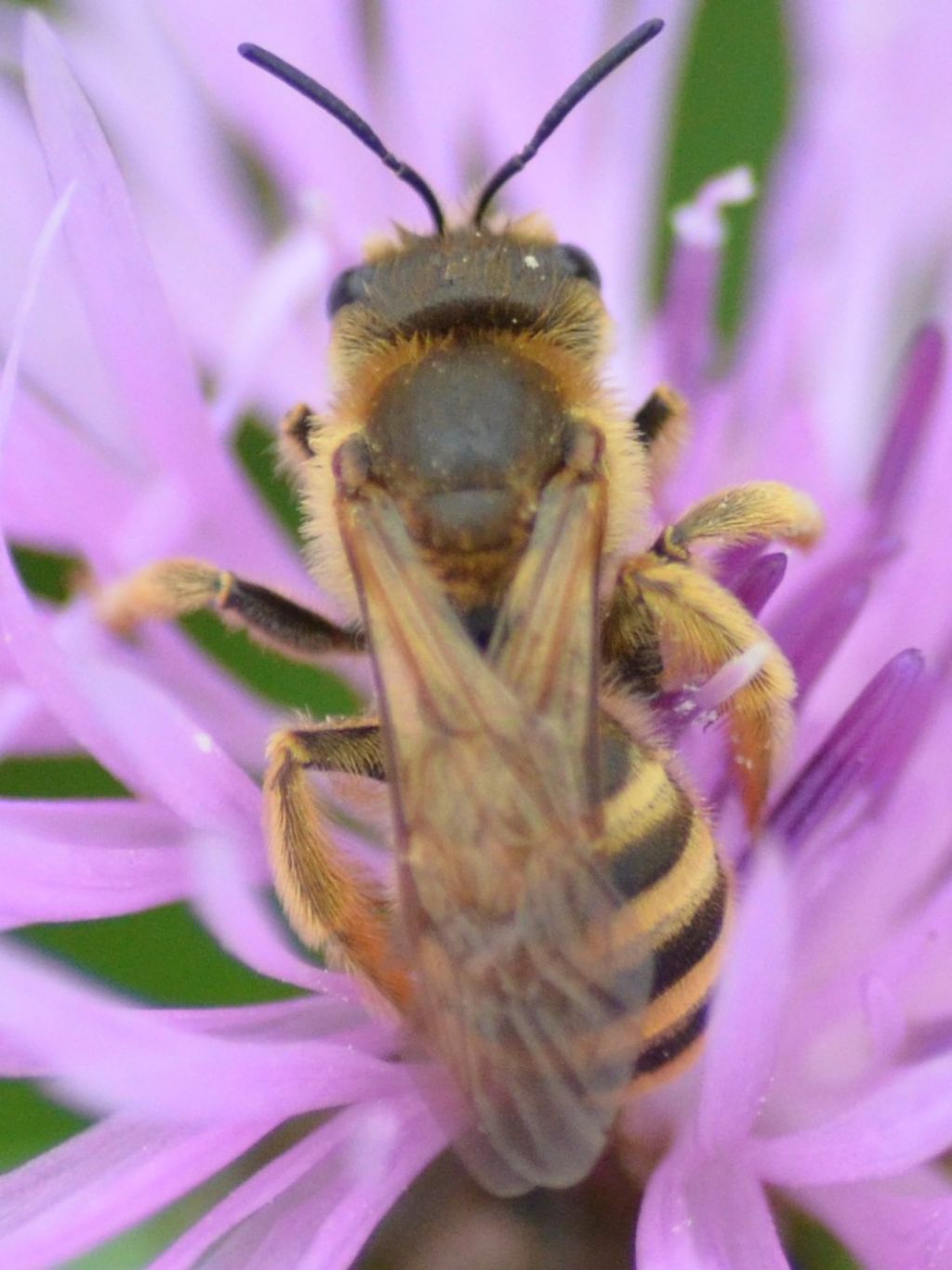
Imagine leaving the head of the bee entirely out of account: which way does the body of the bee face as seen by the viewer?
away from the camera
